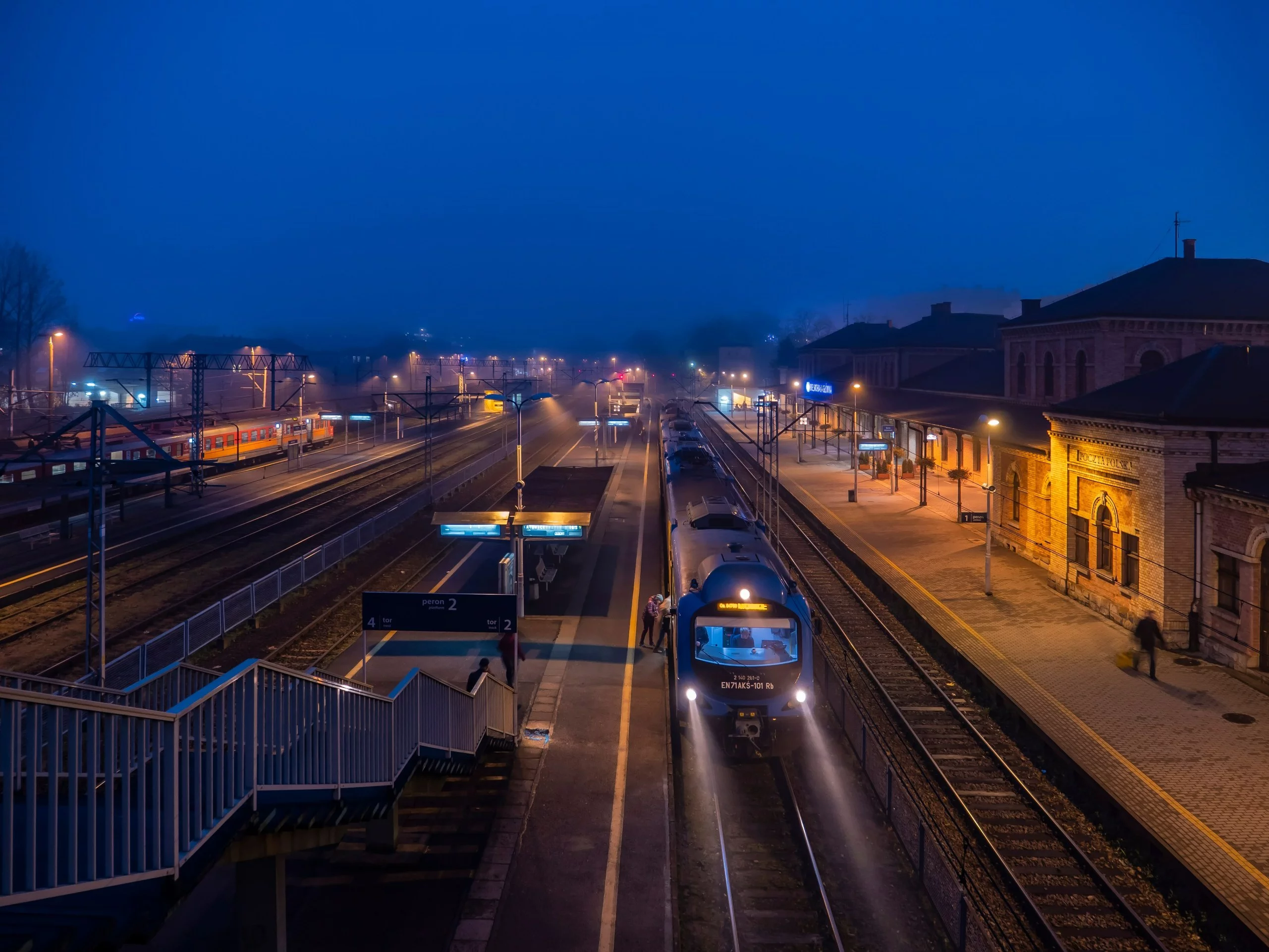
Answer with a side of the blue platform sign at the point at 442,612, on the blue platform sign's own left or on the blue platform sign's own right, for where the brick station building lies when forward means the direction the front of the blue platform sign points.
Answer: on the blue platform sign's own left

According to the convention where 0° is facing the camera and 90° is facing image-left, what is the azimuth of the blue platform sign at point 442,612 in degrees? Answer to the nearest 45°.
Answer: approximately 0°

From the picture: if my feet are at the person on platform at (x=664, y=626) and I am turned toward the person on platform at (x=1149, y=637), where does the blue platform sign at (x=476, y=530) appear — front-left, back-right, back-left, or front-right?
back-left

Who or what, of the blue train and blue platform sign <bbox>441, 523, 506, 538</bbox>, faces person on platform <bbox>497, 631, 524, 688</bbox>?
the blue platform sign

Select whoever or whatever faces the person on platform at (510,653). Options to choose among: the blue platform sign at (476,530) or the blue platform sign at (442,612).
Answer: the blue platform sign at (476,530)

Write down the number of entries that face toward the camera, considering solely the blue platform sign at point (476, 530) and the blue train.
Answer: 2
